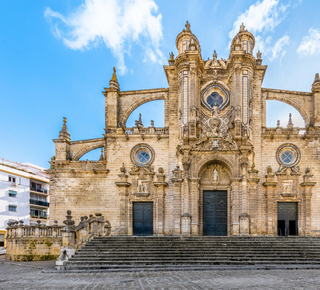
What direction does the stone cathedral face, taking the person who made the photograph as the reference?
facing the viewer

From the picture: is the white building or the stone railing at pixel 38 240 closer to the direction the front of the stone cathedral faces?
the stone railing

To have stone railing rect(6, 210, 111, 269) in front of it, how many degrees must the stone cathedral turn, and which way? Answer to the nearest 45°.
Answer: approximately 45° to its right

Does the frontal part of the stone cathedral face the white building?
no
